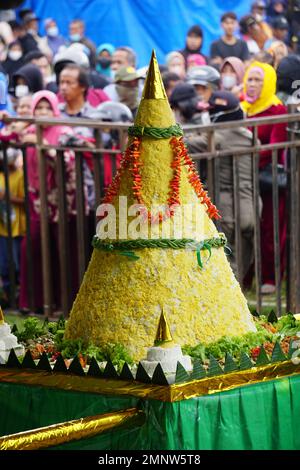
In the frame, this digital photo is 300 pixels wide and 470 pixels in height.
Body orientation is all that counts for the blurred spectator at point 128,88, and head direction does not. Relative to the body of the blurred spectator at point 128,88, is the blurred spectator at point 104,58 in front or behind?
behind

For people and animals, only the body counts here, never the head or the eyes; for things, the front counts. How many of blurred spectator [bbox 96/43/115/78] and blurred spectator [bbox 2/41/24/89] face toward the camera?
2

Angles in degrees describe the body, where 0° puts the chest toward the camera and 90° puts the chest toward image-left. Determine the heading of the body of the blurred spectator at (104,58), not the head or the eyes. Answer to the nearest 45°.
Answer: approximately 0°

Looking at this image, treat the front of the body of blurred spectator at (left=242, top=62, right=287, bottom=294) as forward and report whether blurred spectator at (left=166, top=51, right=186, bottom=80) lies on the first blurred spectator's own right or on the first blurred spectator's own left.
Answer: on the first blurred spectator's own right

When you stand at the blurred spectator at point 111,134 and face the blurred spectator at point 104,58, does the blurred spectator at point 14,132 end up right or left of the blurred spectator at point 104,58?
left

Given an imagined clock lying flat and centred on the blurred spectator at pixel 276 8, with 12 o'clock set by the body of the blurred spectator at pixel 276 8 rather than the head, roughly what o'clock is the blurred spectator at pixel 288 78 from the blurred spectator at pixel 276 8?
the blurred spectator at pixel 288 78 is roughly at 12 o'clock from the blurred spectator at pixel 276 8.

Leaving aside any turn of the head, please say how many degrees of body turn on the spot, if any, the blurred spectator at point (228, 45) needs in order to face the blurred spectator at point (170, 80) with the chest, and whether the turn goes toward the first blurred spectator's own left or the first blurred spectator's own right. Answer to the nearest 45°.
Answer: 0° — they already face them

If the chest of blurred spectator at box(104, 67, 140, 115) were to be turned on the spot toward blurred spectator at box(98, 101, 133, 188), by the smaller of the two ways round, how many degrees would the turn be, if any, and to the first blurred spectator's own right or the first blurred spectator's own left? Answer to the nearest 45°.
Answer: approximately 45° to the first blurred spectator's own right
